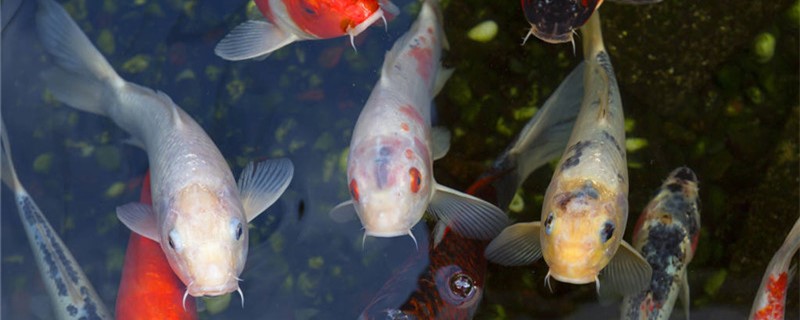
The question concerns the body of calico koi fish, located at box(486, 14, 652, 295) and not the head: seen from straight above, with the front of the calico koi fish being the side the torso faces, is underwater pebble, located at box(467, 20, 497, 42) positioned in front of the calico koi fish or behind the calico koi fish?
behind

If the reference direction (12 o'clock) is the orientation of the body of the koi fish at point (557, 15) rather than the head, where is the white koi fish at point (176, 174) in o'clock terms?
The white koi fish is roughly at 2 o'clock from the koi fish.

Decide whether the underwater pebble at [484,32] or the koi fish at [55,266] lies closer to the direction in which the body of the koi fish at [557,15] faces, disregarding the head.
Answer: the koi fish

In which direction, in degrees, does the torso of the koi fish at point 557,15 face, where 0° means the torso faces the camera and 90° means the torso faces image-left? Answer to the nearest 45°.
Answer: approximately 0°

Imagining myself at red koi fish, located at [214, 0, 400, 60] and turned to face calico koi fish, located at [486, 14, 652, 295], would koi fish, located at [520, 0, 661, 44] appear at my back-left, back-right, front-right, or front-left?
front-left

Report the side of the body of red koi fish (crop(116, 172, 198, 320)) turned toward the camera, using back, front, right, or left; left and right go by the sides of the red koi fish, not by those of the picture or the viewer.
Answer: front

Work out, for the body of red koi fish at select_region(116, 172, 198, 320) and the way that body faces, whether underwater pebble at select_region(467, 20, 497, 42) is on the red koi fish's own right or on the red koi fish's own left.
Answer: on the red koi fish's own left

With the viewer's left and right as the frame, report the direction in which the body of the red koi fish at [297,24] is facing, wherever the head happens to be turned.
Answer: facing the viewer and to the right of the viewer

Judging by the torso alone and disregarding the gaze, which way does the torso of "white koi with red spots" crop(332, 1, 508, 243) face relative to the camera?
toward the camera

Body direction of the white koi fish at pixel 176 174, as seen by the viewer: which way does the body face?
toward the camera

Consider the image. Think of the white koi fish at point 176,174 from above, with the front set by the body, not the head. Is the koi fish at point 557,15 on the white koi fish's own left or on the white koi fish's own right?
on the white koi fish's own left
